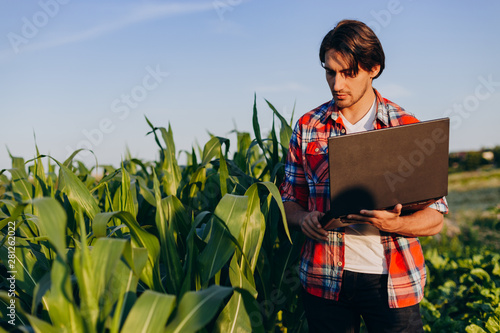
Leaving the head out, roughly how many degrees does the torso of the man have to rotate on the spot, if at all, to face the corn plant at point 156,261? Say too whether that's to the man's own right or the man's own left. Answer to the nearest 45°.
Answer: approximately 45° to the man's own right

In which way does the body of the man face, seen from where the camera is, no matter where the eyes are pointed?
toward the camera
